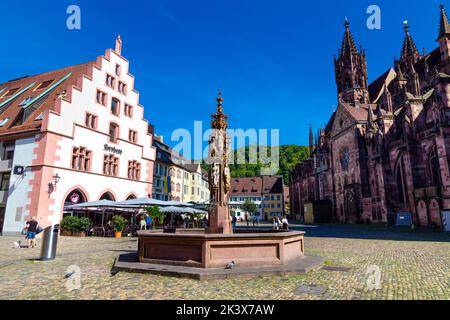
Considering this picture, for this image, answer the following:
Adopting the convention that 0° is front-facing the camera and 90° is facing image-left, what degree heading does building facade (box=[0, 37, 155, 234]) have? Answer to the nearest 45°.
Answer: approximately 315°

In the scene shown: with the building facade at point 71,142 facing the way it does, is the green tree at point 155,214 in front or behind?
in front
